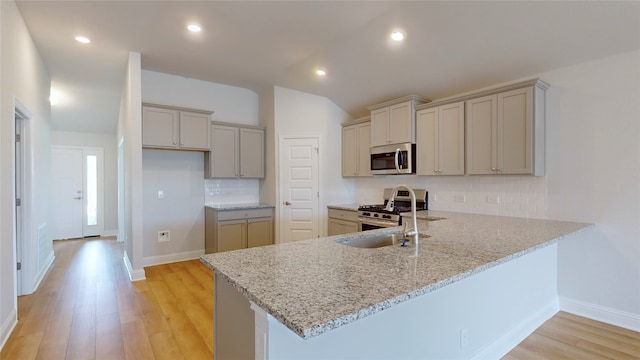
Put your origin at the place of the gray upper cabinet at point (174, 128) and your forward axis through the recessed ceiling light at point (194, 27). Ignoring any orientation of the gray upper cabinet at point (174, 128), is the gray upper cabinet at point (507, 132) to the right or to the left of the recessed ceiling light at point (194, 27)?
left

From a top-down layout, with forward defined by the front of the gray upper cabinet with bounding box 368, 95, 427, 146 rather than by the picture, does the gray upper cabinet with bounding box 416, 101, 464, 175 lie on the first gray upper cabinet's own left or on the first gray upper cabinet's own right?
on the first gray upper cabinet's own left

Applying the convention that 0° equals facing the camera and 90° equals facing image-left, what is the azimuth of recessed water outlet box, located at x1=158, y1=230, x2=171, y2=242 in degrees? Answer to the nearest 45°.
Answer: approximately 0°

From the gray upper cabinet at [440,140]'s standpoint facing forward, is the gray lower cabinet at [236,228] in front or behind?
in front

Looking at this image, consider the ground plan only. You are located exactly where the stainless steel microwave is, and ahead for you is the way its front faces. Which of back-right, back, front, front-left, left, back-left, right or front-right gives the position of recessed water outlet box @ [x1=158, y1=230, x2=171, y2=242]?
front-right

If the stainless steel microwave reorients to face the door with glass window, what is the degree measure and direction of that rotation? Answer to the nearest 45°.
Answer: approximately 45° to its right

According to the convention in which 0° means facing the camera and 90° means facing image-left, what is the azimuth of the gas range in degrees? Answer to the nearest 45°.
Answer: approximately 45°
